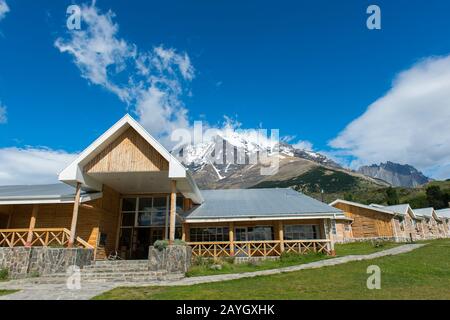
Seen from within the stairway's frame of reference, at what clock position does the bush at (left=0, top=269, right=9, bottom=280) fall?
The bush is roughly at 4 o'clock from the stairway.

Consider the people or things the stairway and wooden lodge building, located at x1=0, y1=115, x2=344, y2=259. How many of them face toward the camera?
2

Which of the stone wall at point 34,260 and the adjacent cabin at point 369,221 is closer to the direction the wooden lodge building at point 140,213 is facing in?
the stone wall

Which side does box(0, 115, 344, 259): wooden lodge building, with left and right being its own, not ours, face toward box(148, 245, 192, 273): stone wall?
front

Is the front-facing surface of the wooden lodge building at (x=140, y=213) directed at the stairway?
yes

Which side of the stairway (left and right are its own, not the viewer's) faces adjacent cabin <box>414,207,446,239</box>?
left

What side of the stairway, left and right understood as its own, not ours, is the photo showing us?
front

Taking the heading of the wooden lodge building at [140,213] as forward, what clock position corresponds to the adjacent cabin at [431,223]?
The adjacent cabin is roughly at 8 o'clock from the wooden lodge building.

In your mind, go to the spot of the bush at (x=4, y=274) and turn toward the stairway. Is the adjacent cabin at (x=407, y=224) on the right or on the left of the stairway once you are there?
left

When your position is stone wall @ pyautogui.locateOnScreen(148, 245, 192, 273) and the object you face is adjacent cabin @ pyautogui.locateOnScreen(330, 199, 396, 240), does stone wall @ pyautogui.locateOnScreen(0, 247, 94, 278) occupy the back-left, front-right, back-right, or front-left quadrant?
back-left

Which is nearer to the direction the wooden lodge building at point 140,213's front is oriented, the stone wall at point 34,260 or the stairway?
the stairway

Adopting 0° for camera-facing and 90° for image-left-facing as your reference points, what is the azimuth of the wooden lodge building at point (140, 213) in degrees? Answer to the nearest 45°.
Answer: approximately 0°

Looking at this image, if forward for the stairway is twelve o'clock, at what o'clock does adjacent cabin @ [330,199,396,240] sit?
The adjacent cabin is roughly at 8 o'clock from the stairway.

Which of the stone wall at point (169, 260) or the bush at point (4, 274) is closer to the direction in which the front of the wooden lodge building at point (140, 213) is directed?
the stone wall
